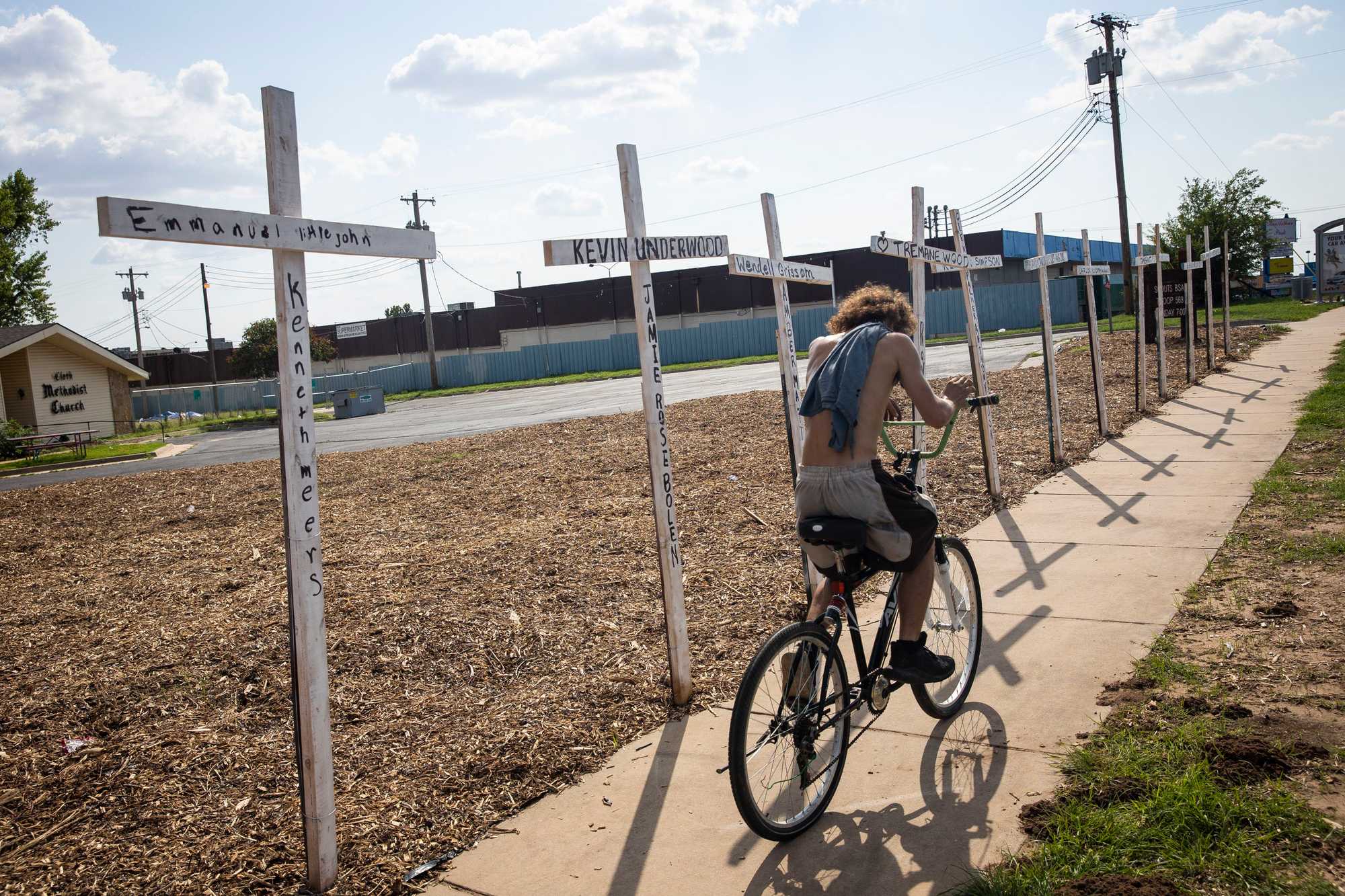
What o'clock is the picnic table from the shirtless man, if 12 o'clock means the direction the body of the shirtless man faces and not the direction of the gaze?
The picnic table is roughly at 9 o'clock from the shirtless man.

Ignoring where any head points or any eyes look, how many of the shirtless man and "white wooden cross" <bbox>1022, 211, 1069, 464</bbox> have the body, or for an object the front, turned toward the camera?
1

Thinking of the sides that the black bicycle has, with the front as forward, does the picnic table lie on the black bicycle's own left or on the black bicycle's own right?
on the black bicycle's own left

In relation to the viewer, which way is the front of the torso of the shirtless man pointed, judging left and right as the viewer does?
facing away from the viewer and to the right of the viewer

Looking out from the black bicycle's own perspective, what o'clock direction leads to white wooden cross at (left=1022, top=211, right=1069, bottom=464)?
The white wooden cross is roughly at 11 o'clock from the black bicycle.

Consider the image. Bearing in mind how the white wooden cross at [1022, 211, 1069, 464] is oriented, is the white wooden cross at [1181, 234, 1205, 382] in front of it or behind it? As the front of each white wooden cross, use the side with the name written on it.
behind

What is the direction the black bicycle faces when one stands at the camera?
facing away from the viewer and to the right of the viewer

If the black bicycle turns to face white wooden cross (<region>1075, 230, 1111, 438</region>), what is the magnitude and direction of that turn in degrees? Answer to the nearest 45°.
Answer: approximately 45° to its left

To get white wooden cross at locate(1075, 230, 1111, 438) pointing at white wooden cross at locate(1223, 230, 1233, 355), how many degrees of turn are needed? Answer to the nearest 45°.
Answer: approximately 180°

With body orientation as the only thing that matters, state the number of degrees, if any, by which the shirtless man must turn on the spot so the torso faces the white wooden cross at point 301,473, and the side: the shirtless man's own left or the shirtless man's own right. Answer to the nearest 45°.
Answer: approximately 180°

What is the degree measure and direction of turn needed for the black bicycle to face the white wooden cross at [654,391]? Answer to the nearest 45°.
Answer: approximately 90° to its left

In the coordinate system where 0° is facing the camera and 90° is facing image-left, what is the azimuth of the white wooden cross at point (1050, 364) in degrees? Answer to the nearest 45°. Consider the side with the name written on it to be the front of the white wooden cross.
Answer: approximately 0°

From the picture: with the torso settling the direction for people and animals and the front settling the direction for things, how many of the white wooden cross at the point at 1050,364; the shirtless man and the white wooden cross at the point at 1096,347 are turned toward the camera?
2
